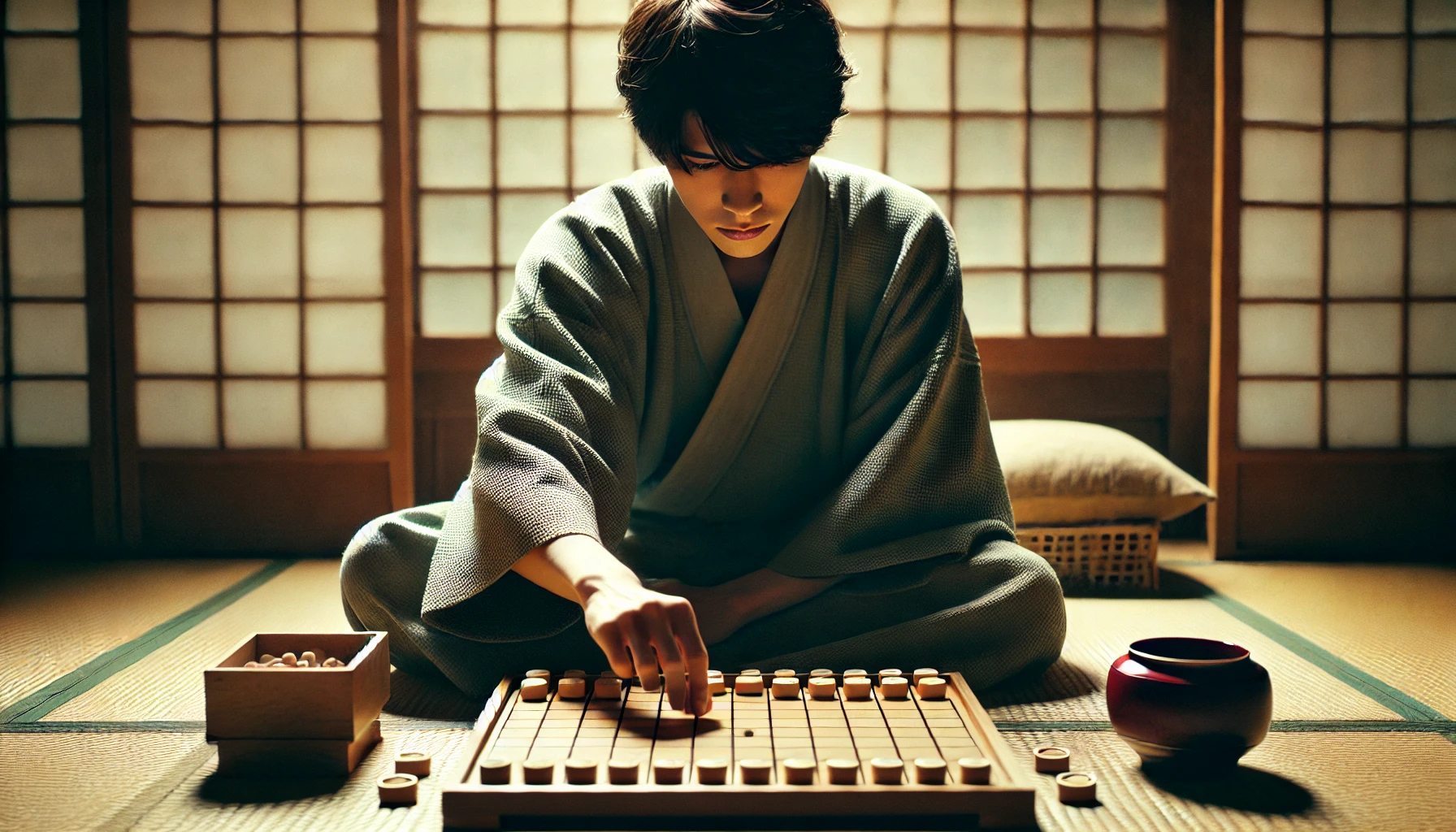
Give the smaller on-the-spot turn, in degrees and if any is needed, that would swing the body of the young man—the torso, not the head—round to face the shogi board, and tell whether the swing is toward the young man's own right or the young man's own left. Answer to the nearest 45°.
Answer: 0° — they already face it

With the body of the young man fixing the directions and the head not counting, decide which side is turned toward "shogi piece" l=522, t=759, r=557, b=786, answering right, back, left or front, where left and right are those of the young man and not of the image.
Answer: front

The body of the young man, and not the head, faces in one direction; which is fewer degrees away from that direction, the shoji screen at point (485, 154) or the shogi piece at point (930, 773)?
the shogi piece

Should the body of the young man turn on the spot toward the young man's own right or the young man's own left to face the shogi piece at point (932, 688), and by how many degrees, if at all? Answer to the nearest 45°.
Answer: approximately 45° to the young man's own left

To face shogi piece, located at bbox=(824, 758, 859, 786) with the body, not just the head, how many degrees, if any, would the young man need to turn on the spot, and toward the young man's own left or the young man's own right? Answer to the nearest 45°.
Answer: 0° — they already face it

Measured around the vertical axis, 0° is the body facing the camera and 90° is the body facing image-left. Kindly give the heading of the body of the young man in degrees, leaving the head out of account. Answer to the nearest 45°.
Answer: approximately 0°

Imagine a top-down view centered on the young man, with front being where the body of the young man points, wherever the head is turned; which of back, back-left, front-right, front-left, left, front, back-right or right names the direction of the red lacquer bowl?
front-left

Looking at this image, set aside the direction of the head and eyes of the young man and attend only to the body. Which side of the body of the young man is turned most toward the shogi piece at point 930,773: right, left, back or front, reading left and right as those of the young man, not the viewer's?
front

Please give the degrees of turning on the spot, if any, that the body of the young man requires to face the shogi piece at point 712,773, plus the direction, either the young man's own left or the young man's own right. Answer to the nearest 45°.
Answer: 0° — they already face it

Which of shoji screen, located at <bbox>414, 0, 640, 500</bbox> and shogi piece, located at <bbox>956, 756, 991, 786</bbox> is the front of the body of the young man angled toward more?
the shogi piece

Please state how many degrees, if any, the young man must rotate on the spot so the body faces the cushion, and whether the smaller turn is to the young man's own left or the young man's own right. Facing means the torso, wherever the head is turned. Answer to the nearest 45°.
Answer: approximately 135° to the young man's own left

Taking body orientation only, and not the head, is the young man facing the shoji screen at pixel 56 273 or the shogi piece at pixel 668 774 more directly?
the shogi piece
